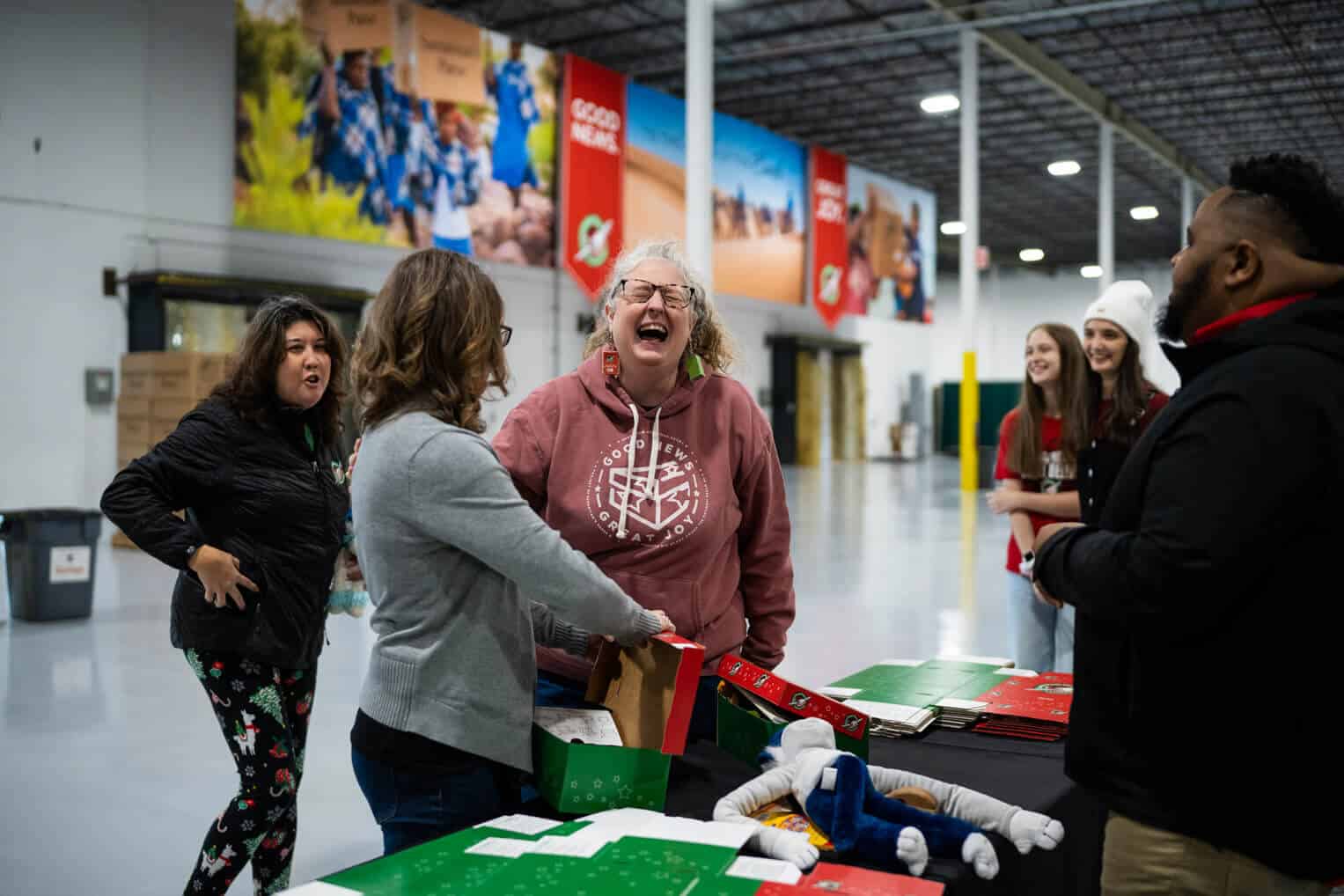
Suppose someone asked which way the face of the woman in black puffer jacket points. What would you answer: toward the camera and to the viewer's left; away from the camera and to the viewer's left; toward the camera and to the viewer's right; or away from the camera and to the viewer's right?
toward the camera and to the viewer's right

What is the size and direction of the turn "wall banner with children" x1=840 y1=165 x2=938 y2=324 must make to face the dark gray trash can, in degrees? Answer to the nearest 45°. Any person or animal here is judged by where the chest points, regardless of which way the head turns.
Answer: approximately 45° to its right

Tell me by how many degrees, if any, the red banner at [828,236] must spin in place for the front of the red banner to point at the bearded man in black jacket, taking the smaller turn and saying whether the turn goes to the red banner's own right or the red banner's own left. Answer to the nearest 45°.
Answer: approximately 45° to the red banner's own right

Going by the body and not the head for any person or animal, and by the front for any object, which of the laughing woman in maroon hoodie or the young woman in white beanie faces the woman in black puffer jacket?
the young woman in white beanie

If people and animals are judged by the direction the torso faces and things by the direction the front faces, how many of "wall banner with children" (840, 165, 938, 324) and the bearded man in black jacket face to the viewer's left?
1

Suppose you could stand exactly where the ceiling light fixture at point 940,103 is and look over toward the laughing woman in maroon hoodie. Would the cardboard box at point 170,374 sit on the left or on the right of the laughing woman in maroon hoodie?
right

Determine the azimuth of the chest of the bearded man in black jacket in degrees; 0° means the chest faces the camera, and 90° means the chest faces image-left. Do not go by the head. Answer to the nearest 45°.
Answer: approximately 90°

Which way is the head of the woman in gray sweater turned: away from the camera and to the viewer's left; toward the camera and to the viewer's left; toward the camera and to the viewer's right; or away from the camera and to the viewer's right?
away from the camera and to the viewer's right

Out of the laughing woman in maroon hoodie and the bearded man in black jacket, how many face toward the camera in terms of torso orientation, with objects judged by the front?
1

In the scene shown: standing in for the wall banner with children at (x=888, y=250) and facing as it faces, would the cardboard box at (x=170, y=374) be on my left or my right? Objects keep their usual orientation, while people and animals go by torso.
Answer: on my right
